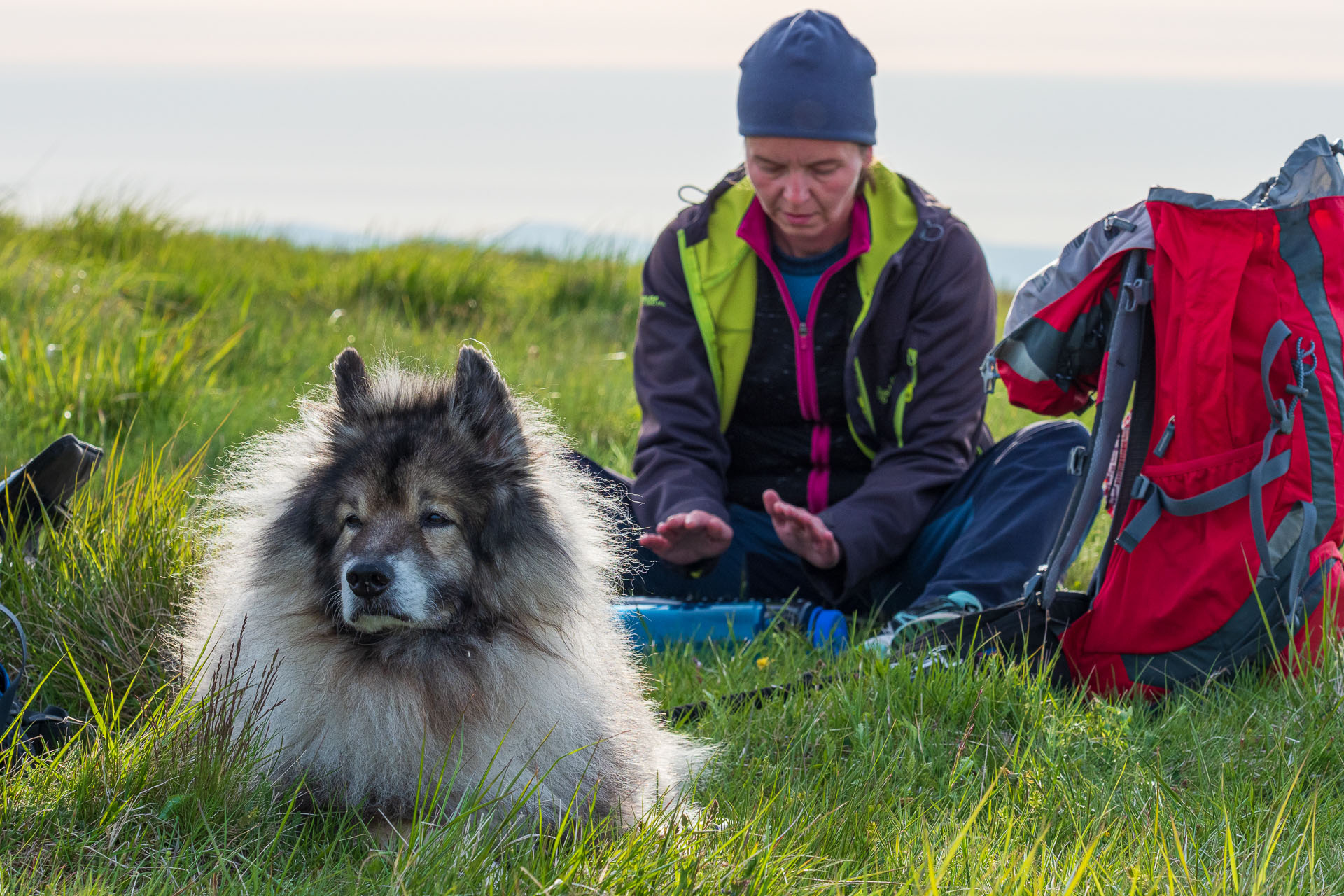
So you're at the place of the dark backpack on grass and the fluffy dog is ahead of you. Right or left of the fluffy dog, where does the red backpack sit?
left

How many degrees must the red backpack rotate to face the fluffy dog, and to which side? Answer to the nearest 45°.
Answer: approximately 135° to its right

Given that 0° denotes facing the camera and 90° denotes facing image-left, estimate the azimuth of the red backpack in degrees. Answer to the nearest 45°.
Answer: approximately 270°
